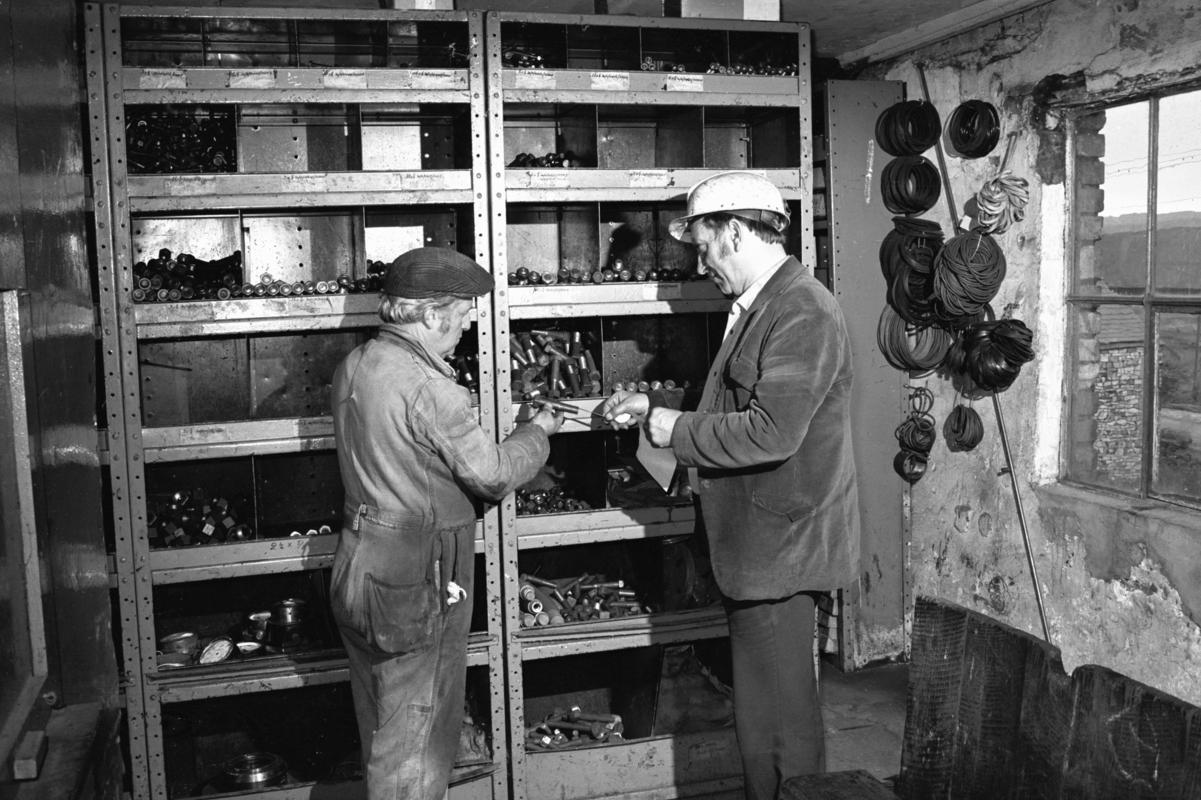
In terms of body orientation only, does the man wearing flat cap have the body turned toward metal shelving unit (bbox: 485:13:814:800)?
yes

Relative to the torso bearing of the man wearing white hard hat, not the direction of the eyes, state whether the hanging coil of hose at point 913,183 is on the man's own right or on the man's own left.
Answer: on the man's own right

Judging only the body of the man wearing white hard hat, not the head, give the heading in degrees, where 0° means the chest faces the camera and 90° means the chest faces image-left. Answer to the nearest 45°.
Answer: approximately 90°

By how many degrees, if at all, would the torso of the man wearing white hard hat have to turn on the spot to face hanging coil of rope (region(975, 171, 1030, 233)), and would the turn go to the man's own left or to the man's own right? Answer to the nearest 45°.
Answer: approximately 135° to the man's own right

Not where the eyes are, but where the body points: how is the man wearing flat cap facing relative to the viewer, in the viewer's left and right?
facing away from the viewer and to the right of the viewer

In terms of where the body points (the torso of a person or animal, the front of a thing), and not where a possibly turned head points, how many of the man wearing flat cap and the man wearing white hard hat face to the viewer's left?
1

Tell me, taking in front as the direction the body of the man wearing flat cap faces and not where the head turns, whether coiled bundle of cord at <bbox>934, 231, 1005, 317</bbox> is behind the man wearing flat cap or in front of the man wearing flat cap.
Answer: in front

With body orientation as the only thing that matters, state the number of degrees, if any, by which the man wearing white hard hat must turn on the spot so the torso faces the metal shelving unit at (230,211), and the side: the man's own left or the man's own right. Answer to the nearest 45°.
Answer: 0° — they already face it

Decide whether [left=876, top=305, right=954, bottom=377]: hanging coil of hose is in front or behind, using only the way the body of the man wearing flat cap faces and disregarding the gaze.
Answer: in front

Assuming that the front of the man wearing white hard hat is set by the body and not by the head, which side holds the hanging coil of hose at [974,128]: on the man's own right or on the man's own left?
on the man's own right
